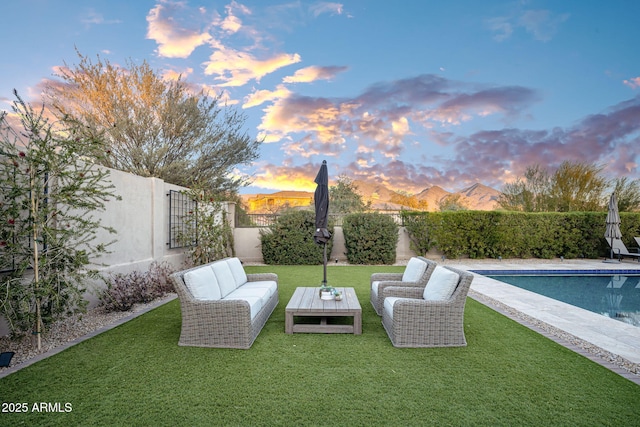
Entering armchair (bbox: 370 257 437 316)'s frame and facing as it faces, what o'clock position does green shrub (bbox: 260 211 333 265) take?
The green shrub is roughly at 2 o'clock from the armchair.

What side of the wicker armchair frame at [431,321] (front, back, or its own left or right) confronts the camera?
left

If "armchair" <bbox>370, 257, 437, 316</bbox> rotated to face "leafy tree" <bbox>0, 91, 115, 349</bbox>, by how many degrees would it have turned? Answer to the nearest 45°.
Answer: approximately 45° to its left

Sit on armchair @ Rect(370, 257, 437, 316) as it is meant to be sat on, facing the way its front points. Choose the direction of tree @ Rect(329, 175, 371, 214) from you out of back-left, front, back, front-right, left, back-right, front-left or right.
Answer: right

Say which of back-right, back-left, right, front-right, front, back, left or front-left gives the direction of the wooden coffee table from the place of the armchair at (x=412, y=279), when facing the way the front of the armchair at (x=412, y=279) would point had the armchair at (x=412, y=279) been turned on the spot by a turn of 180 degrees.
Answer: back-right

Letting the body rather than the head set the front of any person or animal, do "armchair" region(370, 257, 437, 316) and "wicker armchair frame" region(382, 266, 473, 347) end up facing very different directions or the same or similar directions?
same or similar directions

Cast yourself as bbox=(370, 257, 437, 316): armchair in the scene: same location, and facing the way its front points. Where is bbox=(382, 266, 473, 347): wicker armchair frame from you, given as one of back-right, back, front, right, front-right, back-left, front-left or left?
left

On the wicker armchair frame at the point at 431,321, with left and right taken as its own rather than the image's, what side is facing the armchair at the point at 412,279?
right

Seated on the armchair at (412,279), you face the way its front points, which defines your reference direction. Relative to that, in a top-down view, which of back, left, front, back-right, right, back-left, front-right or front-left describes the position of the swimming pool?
back-right

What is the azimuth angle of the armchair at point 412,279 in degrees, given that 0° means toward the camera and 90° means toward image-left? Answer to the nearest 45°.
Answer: approximately 90°

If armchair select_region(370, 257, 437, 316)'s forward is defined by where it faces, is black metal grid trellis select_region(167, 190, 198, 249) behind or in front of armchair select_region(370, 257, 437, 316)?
in front

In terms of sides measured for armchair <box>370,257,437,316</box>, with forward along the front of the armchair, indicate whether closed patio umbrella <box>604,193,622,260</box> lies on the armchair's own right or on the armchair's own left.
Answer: on the armchair's own right

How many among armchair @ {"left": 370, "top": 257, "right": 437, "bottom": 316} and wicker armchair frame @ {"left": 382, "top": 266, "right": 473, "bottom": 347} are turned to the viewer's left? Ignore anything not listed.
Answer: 2

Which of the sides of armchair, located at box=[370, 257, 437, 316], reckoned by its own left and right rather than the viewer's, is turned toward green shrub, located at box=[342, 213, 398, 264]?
right

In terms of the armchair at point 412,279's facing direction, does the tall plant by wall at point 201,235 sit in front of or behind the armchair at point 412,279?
in front

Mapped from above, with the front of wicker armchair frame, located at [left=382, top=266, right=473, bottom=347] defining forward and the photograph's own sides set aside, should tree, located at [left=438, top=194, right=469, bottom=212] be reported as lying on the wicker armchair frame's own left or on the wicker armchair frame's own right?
on the wicker armchair frame's own right

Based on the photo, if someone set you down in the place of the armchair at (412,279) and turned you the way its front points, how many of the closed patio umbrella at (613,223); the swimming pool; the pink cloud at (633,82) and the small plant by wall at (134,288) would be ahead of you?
1

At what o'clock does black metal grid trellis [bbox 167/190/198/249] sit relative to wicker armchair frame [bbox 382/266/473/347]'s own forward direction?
The black metal grid trellis is roughly at 1 o'clock from the wicker armchair frame.
